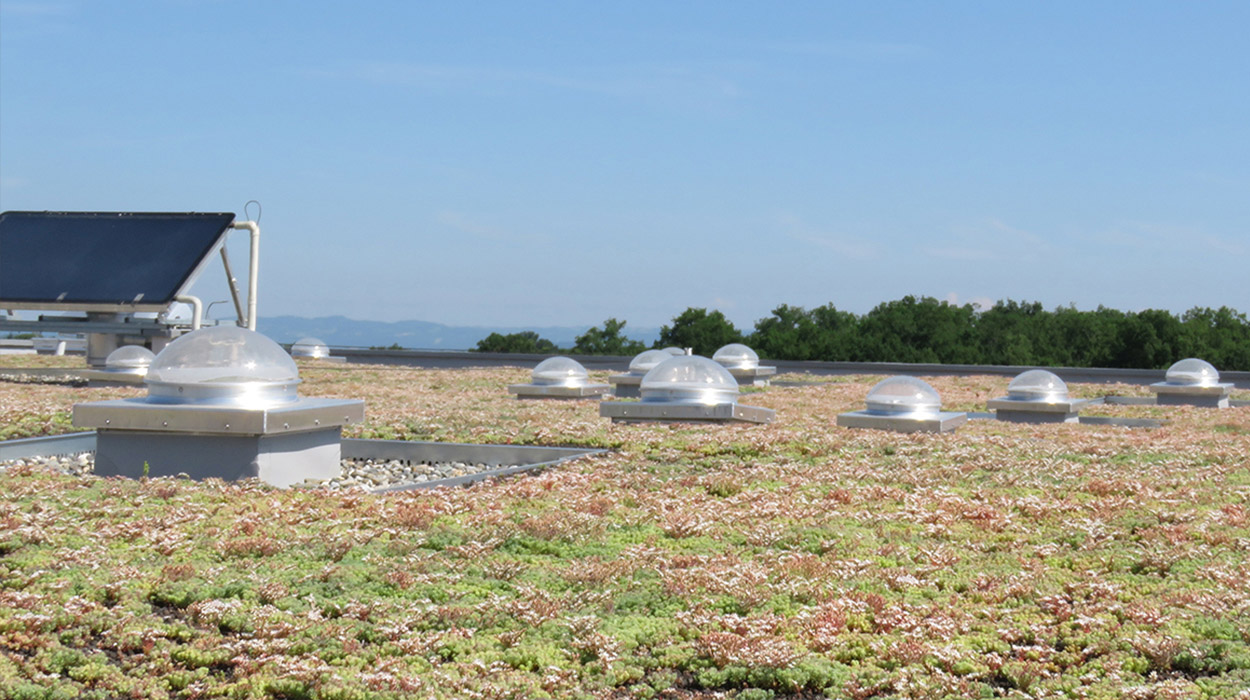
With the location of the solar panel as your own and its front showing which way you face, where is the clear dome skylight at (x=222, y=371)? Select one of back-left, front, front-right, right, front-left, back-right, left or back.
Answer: front-left

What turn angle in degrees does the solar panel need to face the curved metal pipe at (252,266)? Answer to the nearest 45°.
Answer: approximately 135° to its left

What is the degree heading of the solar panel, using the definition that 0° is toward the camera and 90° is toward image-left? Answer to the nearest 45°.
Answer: approximately 45°

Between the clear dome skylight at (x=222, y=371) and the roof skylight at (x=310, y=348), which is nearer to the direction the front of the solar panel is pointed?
the clear dome skylight

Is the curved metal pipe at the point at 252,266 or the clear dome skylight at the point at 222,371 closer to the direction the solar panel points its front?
the clear dome skylight

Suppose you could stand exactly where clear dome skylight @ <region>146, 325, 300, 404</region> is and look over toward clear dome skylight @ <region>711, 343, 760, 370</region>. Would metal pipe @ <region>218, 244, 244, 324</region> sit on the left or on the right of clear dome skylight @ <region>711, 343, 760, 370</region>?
left

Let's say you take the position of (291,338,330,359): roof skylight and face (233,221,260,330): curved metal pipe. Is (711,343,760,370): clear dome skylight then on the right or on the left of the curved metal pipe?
left
